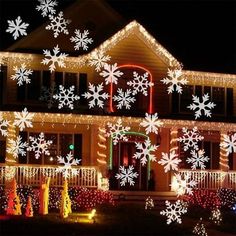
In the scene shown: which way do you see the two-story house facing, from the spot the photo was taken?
facing the viewer
